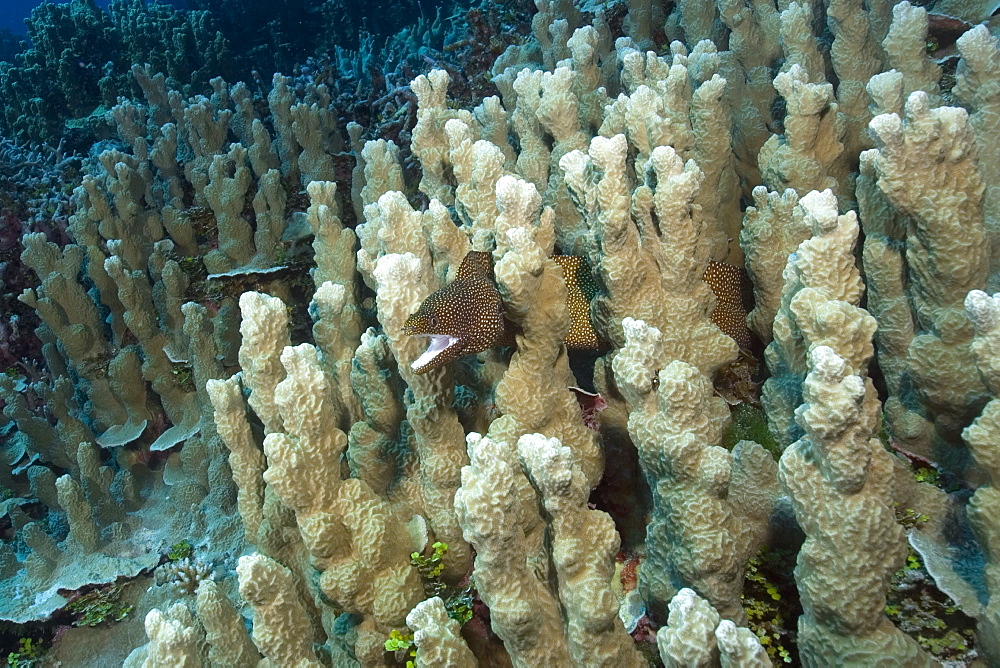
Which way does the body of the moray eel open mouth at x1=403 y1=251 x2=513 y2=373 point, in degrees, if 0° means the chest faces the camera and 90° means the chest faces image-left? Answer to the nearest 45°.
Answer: approximately 90°
